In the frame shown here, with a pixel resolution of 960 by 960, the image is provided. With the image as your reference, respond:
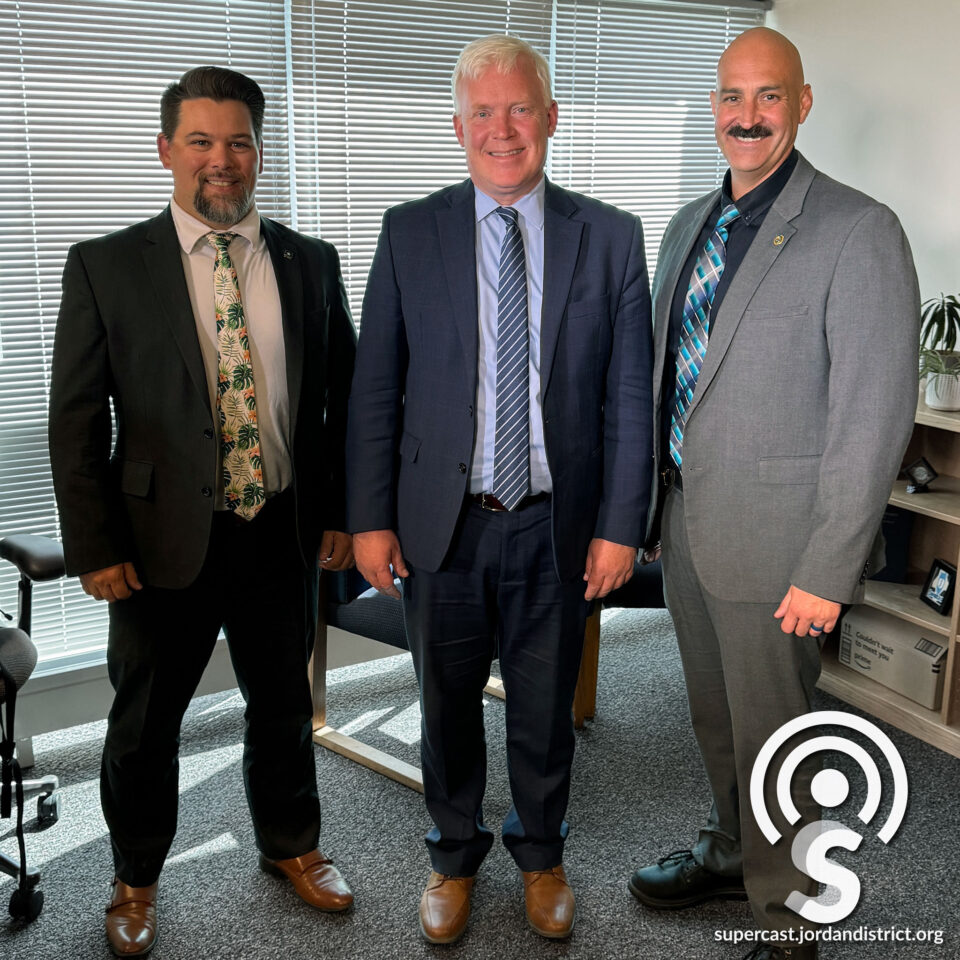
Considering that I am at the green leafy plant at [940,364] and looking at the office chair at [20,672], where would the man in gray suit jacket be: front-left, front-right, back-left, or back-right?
front-left

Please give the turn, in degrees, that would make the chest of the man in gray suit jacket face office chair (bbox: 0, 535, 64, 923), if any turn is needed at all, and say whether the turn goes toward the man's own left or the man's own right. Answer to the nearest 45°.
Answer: approximately 45° to the man's own right

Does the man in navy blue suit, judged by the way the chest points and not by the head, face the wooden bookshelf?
no

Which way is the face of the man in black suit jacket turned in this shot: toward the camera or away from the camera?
toward the camera

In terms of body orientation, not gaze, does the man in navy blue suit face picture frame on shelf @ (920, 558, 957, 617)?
no

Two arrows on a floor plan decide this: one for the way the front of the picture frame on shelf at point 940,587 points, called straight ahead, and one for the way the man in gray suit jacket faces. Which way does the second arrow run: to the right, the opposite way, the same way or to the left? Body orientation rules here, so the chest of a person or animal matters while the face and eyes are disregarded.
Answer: the same way

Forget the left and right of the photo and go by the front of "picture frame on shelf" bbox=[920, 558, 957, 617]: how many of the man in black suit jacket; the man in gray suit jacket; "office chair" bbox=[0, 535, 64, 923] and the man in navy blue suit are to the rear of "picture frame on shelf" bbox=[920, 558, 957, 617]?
0

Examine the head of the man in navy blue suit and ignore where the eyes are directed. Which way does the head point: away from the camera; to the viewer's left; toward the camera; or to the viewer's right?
toward the camera

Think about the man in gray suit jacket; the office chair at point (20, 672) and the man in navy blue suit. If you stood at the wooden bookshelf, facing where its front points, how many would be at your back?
0

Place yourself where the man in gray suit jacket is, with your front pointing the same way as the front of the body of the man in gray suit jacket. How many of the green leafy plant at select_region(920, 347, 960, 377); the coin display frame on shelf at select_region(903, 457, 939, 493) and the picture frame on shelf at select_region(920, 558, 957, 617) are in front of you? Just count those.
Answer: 0

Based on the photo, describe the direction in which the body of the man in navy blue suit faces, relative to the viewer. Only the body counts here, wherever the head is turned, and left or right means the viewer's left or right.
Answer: facing the viewer

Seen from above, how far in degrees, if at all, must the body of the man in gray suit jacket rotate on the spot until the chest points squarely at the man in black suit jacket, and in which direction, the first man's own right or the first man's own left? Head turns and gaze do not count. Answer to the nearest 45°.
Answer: approximately 45° to the first man's own right

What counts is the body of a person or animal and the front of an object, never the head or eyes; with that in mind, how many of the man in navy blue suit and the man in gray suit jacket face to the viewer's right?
0

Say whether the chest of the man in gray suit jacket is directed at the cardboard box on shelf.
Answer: no

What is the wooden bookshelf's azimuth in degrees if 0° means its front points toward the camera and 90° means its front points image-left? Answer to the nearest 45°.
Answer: approximately 45°

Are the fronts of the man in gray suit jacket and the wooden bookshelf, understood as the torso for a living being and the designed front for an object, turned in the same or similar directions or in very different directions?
same or similar directions
